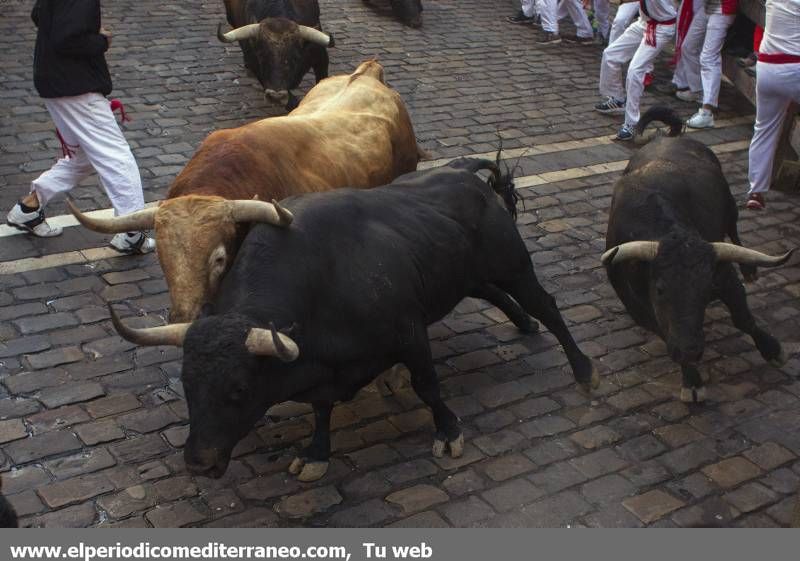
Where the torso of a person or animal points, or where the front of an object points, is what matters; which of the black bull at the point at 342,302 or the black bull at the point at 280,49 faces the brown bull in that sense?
the black bull at the point at 280,49

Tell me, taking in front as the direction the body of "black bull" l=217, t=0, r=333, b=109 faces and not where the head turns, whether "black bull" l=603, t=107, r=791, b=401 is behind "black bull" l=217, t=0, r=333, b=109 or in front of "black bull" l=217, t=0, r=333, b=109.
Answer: in front

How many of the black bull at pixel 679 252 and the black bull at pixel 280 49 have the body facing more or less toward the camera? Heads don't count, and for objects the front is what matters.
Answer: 2

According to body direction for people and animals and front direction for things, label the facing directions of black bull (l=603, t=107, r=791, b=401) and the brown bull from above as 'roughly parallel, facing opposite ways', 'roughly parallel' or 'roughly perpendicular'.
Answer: roughly parallel

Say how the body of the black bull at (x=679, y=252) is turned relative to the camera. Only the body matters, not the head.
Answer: toward the camera

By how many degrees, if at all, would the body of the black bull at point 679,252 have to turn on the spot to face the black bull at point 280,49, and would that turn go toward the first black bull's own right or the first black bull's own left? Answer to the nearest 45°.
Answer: approximately 135° to the first black bull's own right

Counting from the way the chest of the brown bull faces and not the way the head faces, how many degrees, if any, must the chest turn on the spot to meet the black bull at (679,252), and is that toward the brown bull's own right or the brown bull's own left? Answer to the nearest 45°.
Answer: approximately 135° to the brown bull's own left

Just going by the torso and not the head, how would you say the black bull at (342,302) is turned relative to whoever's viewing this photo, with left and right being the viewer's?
facing the viewer and to the left of the viewer

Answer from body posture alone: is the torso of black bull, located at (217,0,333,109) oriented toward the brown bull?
yes

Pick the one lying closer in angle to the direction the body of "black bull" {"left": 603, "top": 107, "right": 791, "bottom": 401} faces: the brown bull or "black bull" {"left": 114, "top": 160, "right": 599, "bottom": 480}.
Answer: the black bull

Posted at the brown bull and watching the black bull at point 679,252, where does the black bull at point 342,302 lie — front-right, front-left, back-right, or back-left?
front-right

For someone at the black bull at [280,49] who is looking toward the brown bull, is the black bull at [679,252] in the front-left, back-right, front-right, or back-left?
front-left

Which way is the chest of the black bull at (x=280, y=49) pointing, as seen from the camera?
toward the camera

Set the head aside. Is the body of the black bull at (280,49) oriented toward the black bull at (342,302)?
yes

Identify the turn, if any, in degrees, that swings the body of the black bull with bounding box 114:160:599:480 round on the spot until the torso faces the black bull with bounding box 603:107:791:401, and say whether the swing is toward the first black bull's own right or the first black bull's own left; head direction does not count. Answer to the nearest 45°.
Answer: approximately 180°
